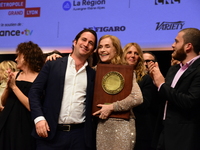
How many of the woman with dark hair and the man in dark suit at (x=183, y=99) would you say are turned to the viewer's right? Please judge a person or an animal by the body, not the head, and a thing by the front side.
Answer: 0

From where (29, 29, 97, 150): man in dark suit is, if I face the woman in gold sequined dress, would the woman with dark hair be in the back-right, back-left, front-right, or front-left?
back-left

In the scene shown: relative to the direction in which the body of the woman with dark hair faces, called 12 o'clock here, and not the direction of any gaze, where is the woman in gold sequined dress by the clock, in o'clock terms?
The woman in gold sequined dress is roughly at 9 o'clock from the woman with dark hair.

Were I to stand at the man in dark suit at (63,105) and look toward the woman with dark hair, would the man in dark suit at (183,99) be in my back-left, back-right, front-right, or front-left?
back-right

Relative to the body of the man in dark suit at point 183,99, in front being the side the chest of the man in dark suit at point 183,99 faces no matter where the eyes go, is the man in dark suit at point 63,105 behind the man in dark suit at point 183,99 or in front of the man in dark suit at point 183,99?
in front

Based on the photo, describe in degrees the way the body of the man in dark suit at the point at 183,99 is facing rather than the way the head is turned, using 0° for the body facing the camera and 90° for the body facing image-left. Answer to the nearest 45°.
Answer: approximately 45°

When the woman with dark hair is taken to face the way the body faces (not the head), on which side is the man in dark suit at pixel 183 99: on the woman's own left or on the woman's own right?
on the woman's own left

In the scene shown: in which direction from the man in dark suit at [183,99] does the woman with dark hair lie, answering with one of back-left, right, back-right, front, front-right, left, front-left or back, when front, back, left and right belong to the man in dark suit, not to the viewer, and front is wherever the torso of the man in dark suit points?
front-right

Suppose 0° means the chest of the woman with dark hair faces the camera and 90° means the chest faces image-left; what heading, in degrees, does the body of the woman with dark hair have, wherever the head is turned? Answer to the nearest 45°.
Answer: approximately 45°

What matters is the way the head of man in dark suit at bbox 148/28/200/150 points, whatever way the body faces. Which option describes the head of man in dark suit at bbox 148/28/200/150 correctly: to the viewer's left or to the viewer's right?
to the viewer's left

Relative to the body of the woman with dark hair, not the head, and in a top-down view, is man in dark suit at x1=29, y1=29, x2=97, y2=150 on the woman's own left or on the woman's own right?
on the woman's own left
